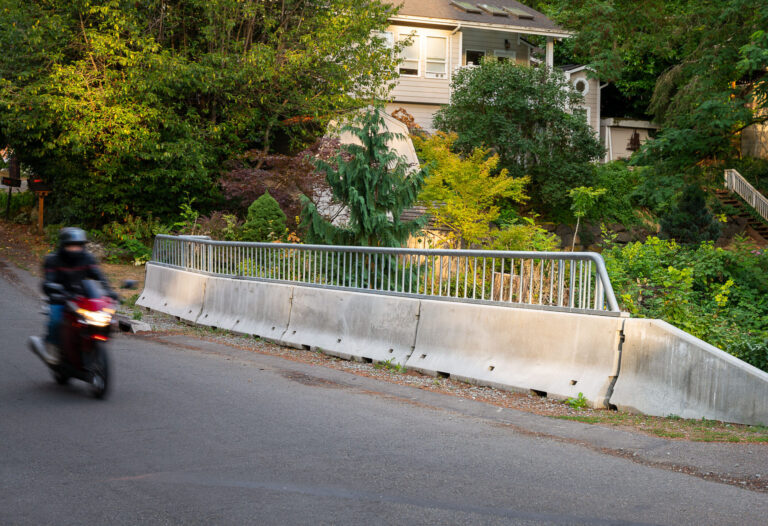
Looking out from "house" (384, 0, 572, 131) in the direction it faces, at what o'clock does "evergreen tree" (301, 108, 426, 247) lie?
The evergreen tree is roughly at 12 o'clock from the house.

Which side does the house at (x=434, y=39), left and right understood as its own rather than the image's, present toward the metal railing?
front

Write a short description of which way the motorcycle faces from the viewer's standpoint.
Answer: facing the viewer and to the right of the viewer

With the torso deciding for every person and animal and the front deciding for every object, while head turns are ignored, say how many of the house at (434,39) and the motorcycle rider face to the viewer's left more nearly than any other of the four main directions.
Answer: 0

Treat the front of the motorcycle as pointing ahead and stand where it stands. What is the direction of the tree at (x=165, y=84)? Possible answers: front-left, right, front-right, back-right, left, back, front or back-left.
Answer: back-left

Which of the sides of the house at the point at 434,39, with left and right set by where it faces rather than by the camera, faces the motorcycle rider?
front

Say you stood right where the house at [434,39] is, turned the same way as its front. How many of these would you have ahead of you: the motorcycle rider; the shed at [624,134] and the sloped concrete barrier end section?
2

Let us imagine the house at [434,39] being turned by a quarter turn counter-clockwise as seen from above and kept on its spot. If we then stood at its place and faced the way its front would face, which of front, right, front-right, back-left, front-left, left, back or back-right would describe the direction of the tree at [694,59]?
front-right

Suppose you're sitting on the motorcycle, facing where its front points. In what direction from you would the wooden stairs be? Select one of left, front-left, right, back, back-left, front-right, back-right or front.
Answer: left

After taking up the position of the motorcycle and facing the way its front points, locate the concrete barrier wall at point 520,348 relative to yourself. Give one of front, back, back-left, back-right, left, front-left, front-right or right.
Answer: front-left

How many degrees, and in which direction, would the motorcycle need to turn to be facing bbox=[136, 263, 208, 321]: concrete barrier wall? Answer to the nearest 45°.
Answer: approximately 135° to its left

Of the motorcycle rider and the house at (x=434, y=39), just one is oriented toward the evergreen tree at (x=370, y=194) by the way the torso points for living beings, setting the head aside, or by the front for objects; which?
the house

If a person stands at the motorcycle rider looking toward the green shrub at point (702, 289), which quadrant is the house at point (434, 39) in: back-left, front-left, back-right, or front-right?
front-left

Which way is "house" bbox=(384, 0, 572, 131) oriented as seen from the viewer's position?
toward the camera

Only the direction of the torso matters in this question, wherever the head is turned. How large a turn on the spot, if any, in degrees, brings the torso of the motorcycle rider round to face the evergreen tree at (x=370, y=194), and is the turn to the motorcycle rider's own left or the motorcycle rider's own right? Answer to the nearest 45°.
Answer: approximately 90° to the motorcycle rider's own left

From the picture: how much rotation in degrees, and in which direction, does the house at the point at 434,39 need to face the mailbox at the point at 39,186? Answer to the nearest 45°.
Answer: approximately 45° to its right
